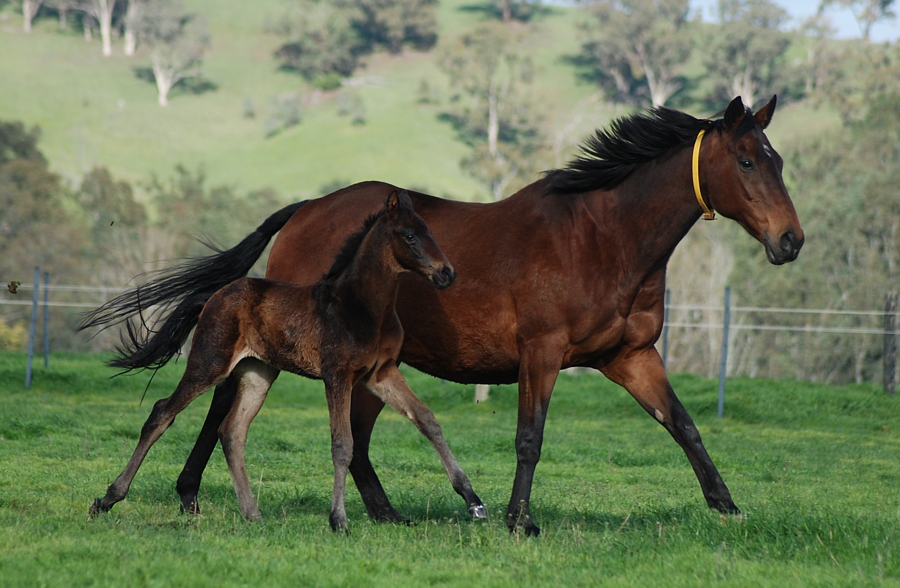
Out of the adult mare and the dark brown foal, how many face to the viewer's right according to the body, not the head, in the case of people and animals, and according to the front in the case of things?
2

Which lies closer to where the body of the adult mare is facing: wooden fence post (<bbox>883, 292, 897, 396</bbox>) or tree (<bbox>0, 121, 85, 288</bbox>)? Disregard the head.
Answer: the wooden fence post

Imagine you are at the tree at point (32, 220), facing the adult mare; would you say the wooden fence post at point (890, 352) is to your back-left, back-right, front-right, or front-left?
front-left

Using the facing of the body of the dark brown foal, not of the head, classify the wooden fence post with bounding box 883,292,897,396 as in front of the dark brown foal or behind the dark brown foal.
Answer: in front

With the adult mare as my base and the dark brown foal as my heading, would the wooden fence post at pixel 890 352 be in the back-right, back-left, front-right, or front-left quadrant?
back-right

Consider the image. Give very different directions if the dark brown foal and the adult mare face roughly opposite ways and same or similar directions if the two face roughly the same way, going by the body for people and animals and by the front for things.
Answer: same or similar directions

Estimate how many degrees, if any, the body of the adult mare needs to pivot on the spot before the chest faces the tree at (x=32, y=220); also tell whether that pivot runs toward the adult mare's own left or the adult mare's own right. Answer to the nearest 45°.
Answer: approximately 135° to the adult mare's own left

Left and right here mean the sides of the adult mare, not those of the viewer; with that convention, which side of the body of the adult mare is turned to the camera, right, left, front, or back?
right

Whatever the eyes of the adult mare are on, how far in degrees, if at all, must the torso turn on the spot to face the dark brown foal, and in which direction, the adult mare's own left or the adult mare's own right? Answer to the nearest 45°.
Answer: approximately 180°

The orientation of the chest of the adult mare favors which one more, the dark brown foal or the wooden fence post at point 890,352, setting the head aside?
the wooden fence post

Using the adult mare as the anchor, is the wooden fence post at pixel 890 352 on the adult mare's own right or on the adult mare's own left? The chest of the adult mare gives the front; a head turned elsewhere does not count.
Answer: on the adult mare's own left

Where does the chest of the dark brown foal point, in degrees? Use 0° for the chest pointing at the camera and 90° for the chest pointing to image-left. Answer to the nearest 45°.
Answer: approximately 270°
